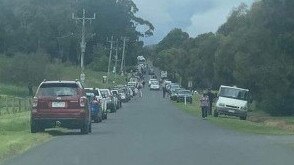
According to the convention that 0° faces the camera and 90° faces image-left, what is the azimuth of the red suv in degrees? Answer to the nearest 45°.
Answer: approximately 180°

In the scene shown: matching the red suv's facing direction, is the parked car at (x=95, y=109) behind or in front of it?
in front
